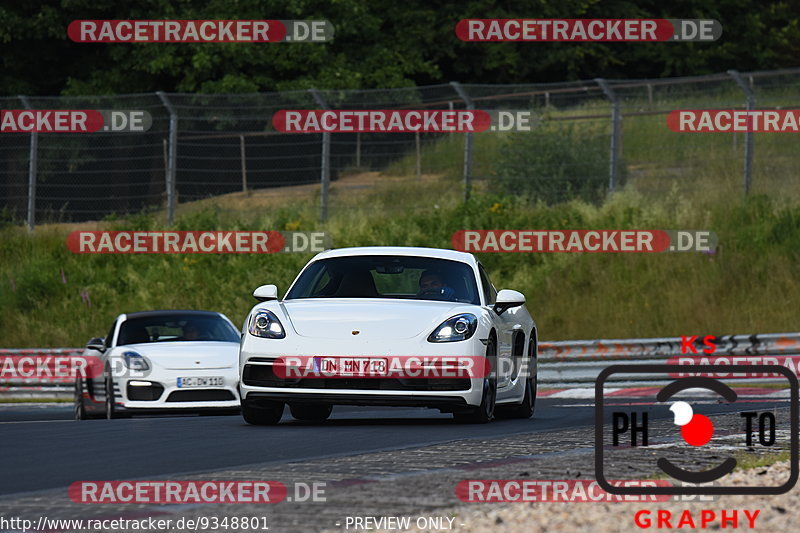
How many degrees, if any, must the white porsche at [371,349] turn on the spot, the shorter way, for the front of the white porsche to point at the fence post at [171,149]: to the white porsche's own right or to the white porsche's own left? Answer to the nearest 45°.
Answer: approximately 180°

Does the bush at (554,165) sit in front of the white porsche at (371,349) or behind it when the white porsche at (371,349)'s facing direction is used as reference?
behind

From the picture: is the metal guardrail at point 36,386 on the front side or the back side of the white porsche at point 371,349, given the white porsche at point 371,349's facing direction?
on the back side

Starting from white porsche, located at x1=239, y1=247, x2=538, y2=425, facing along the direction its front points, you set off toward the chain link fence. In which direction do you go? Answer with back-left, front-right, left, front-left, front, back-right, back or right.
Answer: back

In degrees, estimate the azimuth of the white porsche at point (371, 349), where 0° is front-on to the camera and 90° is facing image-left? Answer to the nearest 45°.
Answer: approximately 0°

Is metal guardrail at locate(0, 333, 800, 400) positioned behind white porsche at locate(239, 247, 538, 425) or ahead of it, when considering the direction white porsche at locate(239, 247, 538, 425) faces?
behind

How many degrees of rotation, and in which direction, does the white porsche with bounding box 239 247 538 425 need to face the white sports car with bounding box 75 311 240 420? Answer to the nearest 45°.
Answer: approximately 135° to its right

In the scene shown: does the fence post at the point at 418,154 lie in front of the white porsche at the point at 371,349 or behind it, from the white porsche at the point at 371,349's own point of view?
behind

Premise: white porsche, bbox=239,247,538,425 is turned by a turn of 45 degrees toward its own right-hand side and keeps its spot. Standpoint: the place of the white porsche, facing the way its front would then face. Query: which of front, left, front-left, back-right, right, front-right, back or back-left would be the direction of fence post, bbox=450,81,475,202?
back-right

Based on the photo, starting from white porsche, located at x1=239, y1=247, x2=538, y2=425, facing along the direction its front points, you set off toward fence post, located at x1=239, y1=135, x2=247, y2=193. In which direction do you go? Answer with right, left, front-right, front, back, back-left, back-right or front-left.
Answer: back

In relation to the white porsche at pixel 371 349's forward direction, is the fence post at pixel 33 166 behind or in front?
behind
